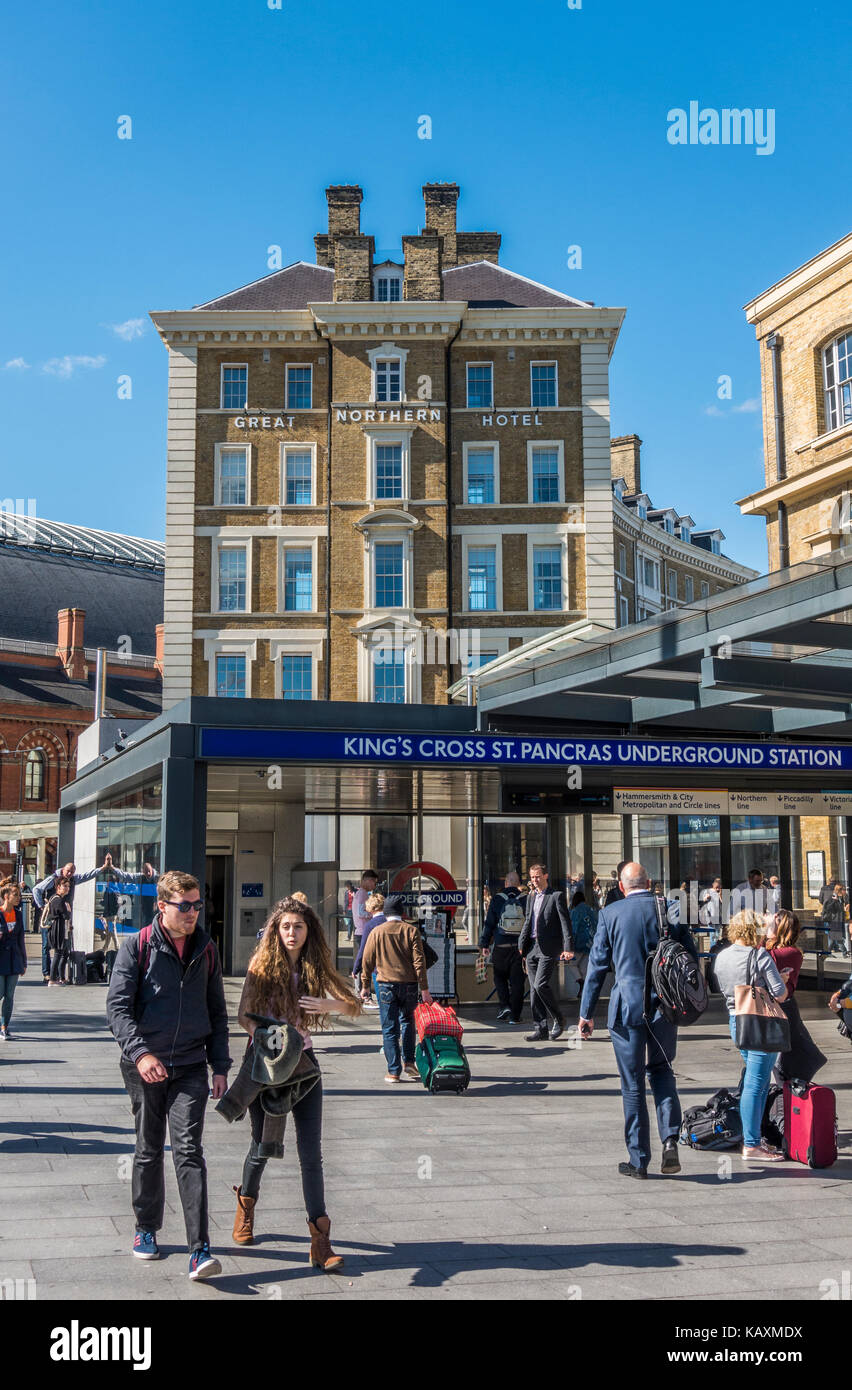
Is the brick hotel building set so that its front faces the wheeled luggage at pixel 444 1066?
yes

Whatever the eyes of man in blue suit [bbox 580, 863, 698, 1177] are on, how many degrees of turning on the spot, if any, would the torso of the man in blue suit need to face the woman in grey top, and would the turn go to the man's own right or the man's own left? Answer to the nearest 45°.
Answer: approximately 45° to the man's own right

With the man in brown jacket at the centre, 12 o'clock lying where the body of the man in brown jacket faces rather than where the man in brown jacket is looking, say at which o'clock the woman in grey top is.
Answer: The woman in grey top is roughly at 5 o'clock from the man in brown jacket.

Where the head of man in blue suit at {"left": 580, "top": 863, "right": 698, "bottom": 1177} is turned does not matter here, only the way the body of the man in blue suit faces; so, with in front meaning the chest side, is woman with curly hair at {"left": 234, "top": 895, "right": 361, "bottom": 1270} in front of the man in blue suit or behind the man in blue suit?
behind

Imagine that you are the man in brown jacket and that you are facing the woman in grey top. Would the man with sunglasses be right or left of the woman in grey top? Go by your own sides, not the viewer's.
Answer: right

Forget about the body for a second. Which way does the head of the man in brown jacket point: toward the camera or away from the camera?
away from the camera

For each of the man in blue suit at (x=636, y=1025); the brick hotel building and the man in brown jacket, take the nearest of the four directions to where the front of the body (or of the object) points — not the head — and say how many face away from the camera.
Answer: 2

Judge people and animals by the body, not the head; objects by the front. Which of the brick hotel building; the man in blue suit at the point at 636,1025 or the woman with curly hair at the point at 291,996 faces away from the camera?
the man in blue suit

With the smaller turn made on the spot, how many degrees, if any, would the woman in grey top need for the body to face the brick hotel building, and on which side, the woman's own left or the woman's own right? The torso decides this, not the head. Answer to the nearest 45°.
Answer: approximately 45° to the woman's own left

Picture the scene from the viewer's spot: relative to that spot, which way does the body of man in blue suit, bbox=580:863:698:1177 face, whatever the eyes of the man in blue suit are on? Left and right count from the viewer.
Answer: facing away from the viewer

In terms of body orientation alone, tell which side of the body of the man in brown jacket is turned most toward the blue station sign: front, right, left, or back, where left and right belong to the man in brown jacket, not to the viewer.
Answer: front

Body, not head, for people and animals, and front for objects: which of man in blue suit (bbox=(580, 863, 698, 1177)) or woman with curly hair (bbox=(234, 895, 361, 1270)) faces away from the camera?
the man in blue suit

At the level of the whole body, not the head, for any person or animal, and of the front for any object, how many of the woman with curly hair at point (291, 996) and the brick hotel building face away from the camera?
0

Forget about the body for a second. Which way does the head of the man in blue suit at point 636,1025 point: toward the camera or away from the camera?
away from the camera

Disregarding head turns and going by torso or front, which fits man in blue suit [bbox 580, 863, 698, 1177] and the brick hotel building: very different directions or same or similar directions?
very different directions

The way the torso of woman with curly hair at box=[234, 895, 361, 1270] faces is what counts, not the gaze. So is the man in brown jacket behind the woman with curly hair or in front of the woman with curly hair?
behind

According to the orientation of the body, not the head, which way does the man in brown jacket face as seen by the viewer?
away from the camera

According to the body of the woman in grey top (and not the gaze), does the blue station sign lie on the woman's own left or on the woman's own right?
on the woman's own left
